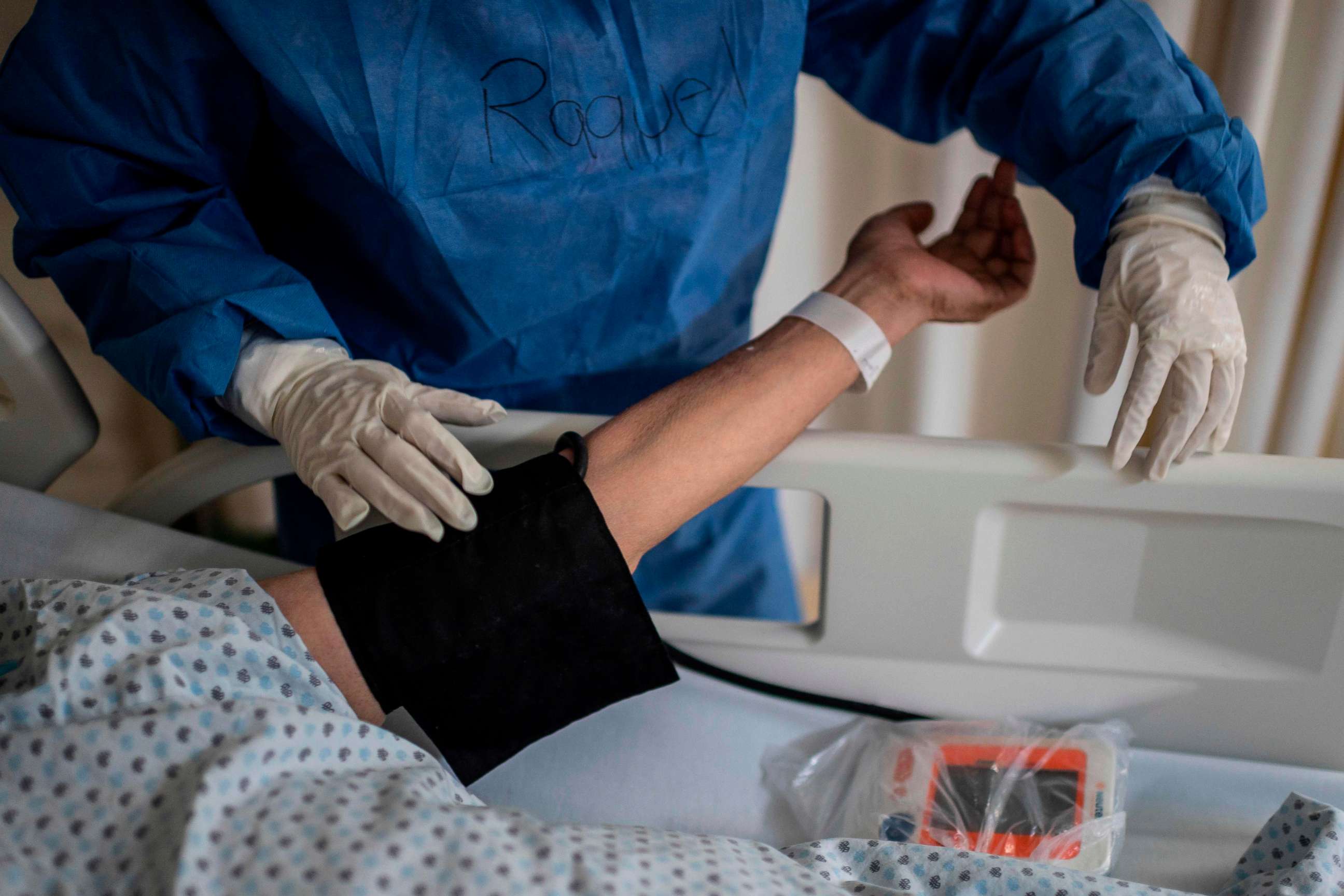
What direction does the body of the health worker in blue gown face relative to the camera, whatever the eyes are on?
toward the camera

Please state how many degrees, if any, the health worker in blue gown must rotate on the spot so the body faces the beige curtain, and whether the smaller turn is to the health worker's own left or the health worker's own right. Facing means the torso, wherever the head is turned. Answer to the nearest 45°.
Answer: approximately 135° to the health worker's own left

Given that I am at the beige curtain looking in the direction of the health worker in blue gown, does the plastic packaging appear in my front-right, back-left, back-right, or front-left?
front-left
